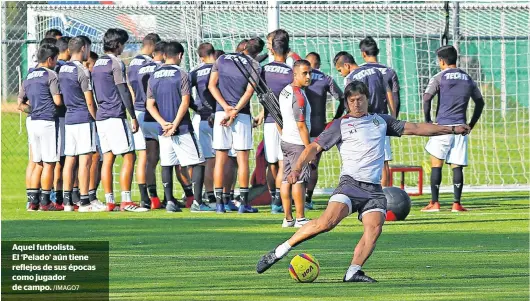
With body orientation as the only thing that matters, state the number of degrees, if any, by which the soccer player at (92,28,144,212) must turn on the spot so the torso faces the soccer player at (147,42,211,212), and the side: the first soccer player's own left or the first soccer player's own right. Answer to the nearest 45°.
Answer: approximately 90° to the first soccer player's own right

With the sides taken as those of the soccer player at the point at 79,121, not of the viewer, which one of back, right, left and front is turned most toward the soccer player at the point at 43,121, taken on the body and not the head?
left

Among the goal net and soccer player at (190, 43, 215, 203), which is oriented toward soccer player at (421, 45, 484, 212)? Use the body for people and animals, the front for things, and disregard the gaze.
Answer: the goal net

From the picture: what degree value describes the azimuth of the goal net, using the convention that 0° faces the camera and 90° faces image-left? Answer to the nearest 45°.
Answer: approximately 0°

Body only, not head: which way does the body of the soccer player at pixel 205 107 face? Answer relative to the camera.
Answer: away from the camera

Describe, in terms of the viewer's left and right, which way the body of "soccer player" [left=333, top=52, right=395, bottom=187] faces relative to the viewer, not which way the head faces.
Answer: facing away from the viewer and to the left of the viewer

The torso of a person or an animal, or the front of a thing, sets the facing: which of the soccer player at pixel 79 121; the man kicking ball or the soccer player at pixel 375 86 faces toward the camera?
the man kicking ball
